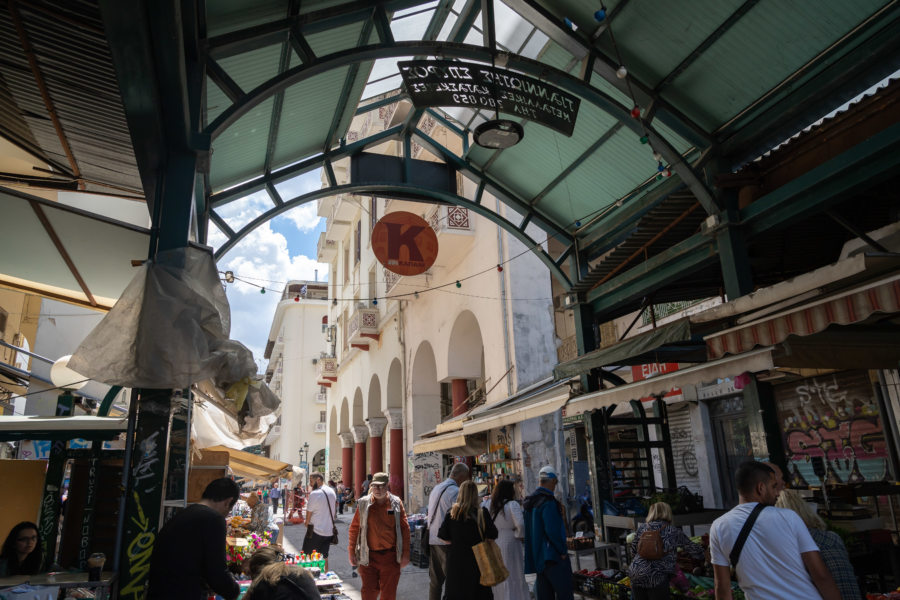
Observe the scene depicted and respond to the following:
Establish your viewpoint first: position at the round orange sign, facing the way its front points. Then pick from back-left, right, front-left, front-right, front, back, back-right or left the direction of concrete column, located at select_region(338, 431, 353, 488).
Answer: back

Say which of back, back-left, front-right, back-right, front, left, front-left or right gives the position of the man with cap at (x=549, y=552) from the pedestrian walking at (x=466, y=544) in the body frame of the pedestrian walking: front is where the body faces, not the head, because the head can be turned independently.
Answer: front-right

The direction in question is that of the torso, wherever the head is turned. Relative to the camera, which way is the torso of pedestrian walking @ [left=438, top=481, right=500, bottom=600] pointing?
away from the camera

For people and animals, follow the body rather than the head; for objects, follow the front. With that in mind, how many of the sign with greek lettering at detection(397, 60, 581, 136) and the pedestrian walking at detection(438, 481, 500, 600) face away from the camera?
2

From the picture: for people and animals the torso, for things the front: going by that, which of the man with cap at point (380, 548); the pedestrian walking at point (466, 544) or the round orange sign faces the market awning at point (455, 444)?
the pedestrian walking

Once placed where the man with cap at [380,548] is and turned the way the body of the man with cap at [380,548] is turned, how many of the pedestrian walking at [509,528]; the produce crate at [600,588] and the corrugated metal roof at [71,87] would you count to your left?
2

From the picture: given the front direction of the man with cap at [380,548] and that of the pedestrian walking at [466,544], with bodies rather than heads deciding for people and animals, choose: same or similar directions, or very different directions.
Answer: very different directions

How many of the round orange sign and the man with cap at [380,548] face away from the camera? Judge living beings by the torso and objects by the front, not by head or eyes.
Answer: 0

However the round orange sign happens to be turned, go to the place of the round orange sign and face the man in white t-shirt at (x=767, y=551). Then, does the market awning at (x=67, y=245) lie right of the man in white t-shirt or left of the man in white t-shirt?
right

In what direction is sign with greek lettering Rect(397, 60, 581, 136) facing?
away from the camera

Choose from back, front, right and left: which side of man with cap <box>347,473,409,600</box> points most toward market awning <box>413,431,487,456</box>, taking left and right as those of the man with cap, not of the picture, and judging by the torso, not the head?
back

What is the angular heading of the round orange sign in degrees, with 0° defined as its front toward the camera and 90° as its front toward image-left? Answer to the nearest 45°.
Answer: approximately 0°
